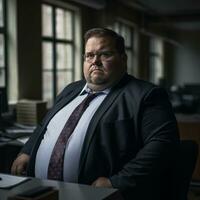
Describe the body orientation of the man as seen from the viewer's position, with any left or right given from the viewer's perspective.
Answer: facing the viewer and to the left of the viewer

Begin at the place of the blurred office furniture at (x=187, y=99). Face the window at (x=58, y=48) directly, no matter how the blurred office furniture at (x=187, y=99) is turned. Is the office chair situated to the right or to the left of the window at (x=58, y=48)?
left

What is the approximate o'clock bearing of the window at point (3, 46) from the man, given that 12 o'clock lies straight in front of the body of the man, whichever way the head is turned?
The window is roughly at 4 o'clock from the man.

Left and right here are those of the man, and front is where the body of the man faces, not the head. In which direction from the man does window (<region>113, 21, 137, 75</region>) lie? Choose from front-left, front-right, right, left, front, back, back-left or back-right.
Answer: back-right

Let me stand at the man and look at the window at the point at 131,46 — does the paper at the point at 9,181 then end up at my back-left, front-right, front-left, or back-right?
back-left

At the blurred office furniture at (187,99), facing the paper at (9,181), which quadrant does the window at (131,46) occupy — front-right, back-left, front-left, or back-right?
back-right

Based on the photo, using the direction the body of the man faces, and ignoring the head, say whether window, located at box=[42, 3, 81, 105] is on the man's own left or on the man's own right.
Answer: on the man's own right
